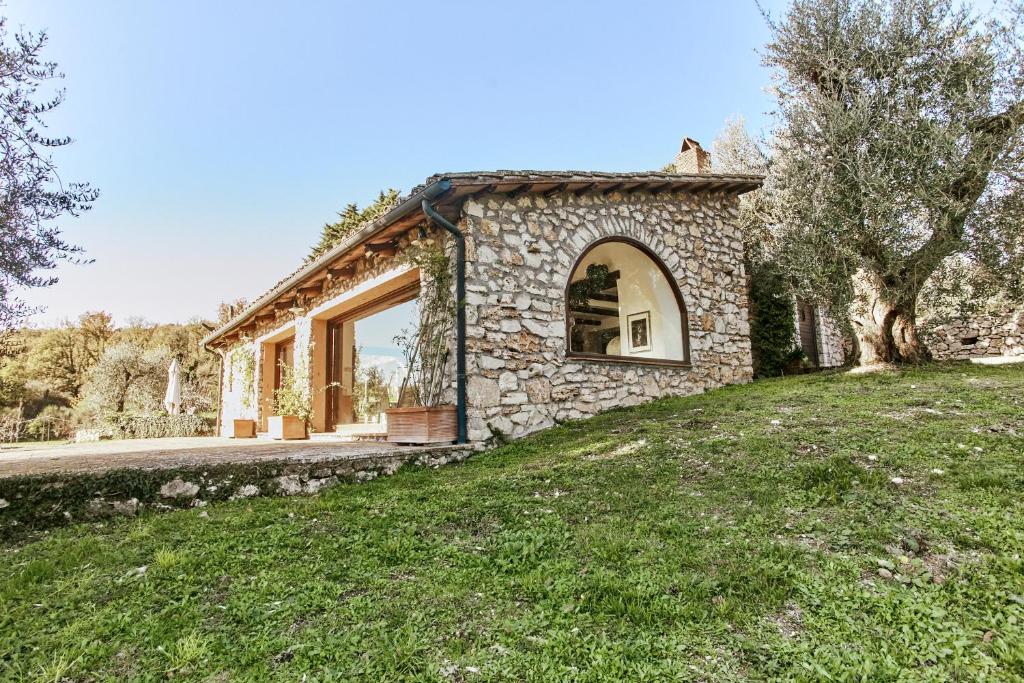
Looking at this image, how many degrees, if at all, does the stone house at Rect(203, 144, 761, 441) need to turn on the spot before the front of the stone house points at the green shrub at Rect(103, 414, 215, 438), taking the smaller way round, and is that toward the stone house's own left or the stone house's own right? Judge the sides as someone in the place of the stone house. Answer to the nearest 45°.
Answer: approximately 90° to the stone house's own right

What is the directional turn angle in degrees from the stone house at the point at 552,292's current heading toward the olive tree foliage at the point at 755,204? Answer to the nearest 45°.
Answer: approximately 180°

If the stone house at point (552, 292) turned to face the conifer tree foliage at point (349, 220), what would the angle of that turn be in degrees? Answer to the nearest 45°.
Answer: approximately 90° to its right

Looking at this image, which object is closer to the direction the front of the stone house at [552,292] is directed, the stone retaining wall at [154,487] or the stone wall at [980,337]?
the stone retaining wall

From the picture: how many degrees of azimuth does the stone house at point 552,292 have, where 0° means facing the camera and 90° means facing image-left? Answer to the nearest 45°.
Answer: approximately 45°

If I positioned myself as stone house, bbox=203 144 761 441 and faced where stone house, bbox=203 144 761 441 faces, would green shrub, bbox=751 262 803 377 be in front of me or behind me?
behind

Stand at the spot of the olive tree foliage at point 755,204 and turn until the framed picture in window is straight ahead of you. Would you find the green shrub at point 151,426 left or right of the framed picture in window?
right

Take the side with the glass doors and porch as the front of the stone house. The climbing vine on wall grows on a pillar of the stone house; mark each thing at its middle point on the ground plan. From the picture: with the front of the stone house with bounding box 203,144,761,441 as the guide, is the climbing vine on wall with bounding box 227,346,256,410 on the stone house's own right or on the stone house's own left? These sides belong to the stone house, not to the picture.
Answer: on the stone house's own right

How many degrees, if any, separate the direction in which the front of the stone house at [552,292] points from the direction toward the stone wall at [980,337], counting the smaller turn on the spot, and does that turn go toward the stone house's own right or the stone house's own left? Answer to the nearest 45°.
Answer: approximately 135° to the stone house's own left

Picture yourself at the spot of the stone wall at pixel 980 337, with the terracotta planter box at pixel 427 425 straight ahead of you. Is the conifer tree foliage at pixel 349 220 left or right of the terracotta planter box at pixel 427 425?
right
